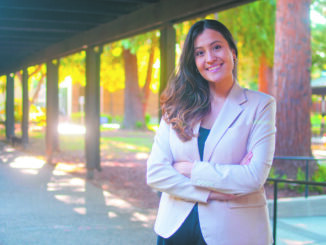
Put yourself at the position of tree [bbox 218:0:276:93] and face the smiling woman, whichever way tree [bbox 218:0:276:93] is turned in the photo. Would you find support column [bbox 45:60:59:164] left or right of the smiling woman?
right

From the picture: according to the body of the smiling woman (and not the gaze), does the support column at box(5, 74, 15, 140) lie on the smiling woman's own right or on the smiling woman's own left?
on the smiling woman's own right

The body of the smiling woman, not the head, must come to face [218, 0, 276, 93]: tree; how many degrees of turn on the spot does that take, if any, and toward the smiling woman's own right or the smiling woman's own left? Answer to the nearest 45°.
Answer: approximately 135° to the smiling woman's own right

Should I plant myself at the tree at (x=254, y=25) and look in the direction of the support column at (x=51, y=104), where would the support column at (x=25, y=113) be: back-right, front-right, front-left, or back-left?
front-right

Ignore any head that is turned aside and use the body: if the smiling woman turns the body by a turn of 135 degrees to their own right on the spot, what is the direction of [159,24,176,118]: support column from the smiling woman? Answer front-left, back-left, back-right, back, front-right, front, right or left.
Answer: front

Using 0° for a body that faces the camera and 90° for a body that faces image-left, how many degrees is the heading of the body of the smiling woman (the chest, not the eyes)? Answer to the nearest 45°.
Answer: approximately 45°

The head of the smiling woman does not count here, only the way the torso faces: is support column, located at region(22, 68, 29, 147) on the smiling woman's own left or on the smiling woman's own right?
on the smiling woman's own right

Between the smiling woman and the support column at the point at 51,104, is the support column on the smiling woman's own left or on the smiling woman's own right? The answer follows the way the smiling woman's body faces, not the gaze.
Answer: on the smiling woman's own right

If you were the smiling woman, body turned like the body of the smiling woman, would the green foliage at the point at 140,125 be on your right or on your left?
on your right

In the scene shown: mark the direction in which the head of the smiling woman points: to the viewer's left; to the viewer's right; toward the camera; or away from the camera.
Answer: toward the camera

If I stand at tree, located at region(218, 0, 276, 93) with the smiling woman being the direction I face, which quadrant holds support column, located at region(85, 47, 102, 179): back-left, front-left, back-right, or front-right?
front-right
